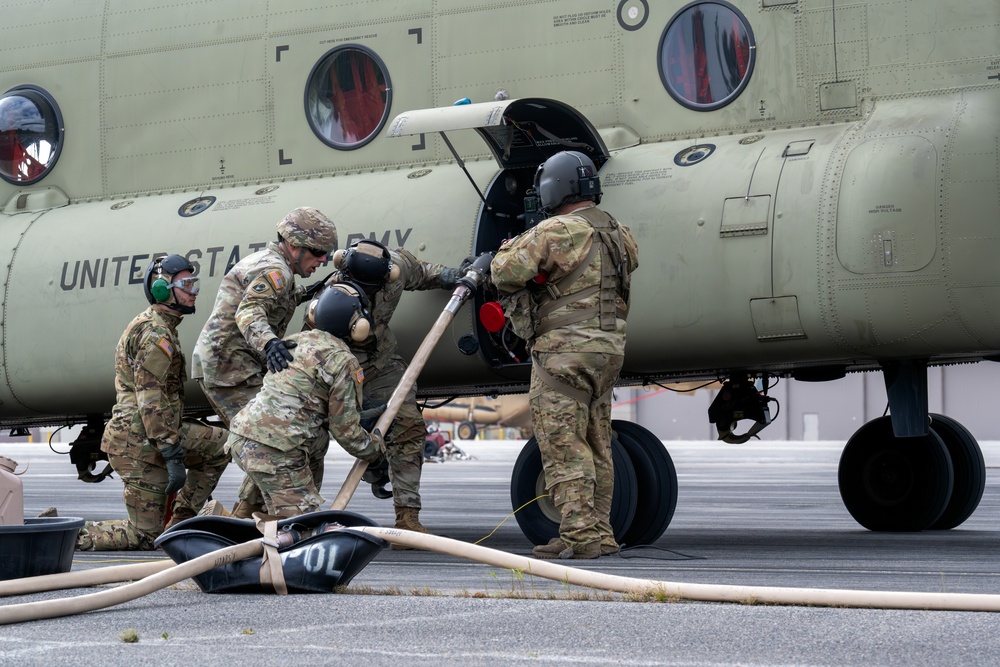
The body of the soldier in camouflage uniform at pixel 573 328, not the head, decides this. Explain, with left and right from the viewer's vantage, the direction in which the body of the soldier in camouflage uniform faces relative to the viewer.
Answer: facing away from the viewer and to the left of the viewer

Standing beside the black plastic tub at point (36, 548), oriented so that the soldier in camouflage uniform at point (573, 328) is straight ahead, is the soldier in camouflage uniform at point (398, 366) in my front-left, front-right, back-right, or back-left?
front-left

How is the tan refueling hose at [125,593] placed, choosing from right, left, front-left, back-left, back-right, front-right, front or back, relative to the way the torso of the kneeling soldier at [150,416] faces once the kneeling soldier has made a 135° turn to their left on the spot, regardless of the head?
back-left

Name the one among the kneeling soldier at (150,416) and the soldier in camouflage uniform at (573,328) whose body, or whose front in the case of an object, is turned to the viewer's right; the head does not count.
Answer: the kneeling soldier

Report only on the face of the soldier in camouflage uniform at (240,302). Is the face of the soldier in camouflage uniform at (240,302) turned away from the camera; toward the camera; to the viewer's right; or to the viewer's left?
to the viewer's right

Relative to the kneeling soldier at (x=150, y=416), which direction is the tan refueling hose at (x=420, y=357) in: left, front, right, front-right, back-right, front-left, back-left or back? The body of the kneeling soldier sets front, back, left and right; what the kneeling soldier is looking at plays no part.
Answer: front-right

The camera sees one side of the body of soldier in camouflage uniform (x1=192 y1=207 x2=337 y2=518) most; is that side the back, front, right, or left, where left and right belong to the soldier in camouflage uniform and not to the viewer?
right

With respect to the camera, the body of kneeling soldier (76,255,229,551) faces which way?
to the viewer's right

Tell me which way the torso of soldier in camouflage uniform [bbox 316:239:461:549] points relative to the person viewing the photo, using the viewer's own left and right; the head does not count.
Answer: facing the viewer and to the right of the viewer

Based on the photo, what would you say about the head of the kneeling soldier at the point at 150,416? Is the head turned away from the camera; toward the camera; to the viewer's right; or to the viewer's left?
to the viewer's right
